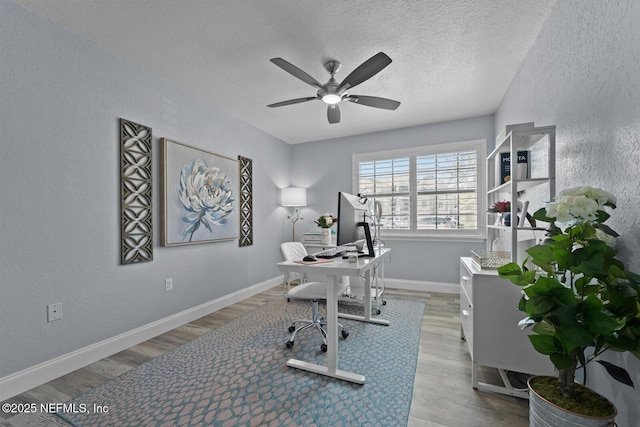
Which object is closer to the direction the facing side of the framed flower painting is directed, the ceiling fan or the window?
the ceiling fan

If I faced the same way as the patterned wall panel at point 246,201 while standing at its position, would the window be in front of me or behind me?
in front

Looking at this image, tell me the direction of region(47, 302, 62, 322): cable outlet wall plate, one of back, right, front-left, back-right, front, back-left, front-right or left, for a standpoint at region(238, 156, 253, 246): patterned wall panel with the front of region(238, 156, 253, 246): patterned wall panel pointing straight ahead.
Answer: right

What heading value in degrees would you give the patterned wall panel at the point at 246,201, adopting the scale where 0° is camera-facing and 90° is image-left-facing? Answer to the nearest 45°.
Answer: approximately 315°

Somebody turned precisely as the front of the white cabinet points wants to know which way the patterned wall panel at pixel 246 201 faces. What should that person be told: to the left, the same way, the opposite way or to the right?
the opposite way

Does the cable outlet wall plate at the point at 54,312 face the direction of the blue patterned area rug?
yes

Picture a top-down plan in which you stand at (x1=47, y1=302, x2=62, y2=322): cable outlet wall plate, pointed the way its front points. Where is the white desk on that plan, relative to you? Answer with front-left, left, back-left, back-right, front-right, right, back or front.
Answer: front

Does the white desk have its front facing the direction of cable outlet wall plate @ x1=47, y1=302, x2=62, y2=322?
yes

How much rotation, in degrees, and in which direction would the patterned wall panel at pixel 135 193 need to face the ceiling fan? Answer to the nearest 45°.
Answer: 0° — it already faces it

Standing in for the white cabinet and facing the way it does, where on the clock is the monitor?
The monitor is roughly at 12 o'clock from the white cabinet.

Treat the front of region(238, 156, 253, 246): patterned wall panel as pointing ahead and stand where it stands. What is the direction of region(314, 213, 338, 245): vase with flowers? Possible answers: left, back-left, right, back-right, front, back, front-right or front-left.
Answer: front-left

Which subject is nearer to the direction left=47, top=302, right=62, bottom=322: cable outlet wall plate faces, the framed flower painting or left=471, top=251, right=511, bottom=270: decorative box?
the decorative box

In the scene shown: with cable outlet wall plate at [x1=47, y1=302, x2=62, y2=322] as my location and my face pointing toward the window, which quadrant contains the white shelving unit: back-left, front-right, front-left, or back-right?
front-right

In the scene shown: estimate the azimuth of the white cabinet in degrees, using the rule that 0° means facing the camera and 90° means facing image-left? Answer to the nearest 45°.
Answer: approximately 90°

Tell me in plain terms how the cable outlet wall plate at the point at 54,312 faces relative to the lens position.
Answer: facing the viewer and to the right of the viewer

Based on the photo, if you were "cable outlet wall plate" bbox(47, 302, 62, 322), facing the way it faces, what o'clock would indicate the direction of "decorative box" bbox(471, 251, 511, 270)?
The decorative box is roughly at 12 o'clock from the cable outlet wall plate.
